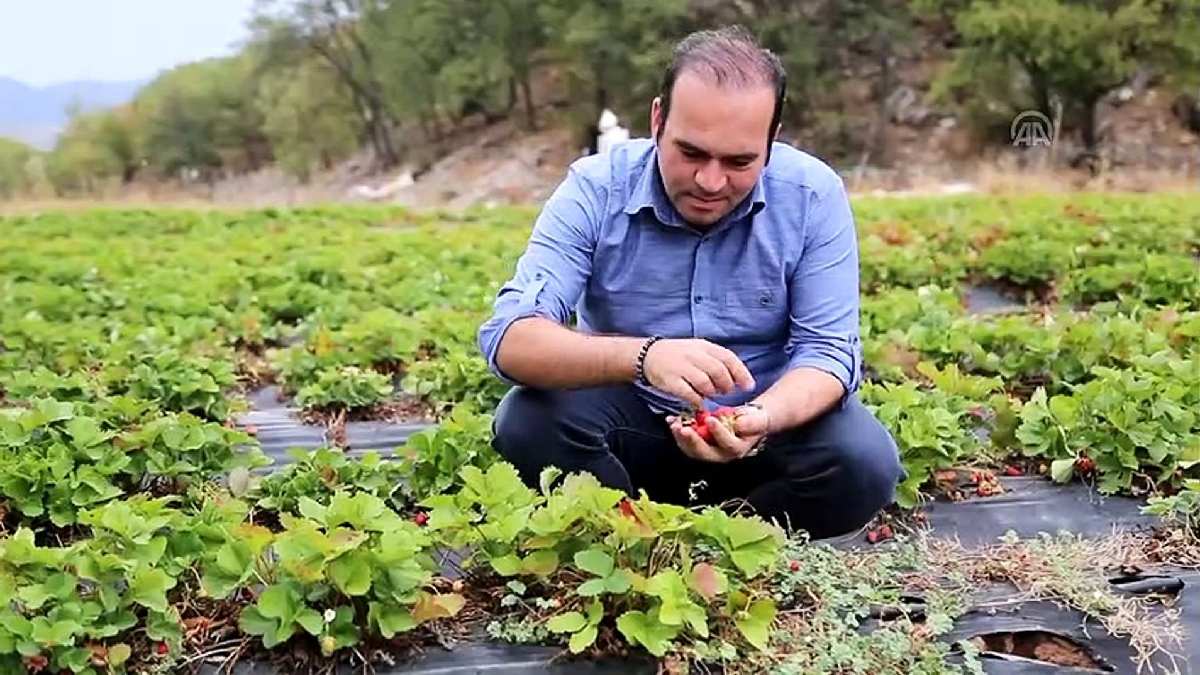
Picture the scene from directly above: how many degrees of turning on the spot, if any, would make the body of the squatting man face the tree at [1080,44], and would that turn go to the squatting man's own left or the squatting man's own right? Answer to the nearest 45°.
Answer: approximately 180°

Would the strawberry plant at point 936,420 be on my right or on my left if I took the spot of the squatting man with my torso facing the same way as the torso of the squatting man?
on my left

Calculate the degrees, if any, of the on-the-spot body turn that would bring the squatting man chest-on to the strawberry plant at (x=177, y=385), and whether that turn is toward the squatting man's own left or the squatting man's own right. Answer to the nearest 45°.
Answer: approximately 135° to the squatting man's own right

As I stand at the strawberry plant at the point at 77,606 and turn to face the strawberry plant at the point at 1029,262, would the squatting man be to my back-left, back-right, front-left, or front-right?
front-right

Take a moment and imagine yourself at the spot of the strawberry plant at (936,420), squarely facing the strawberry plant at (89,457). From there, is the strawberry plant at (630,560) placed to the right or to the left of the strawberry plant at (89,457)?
left

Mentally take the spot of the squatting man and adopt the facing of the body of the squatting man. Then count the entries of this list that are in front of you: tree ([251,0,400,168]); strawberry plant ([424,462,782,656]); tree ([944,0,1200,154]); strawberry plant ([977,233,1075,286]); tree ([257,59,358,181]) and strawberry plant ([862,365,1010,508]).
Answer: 1

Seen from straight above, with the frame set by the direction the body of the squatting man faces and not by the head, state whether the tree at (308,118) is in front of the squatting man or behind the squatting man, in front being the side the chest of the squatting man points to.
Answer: behind

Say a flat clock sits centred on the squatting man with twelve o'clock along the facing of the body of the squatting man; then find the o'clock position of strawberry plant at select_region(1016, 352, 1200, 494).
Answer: The strawberry plant is roughly at 8 o'clock from the squatting man.

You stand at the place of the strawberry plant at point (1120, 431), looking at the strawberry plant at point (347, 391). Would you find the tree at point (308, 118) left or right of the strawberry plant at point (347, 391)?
right

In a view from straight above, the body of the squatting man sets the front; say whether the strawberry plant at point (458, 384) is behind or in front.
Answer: behind

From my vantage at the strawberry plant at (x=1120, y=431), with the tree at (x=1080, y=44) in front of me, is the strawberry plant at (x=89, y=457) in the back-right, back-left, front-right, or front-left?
back-left

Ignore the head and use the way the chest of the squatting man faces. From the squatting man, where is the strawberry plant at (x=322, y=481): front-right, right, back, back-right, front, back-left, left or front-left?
right

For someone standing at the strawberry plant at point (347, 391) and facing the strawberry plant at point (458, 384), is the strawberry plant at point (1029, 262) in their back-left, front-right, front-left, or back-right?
front-left

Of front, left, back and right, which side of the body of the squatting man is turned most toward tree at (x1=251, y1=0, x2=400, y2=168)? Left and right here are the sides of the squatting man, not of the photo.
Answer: back

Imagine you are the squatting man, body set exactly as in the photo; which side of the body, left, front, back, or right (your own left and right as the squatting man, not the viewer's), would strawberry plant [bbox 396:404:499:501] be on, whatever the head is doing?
right

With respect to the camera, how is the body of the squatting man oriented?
toward the camera

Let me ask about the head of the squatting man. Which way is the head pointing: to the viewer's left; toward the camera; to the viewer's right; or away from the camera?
toward the camera
